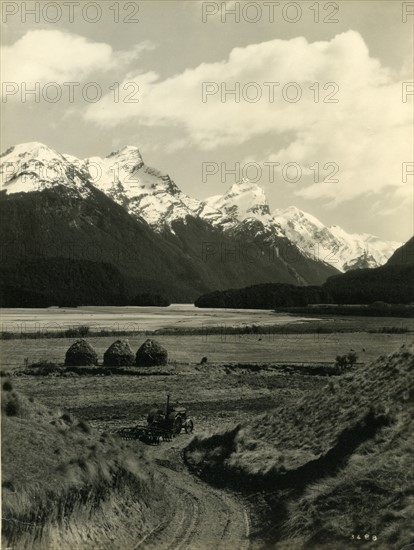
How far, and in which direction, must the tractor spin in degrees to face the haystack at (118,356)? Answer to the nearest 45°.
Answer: approximately 135° to its left

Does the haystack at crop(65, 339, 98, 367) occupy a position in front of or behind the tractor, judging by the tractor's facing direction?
behind
